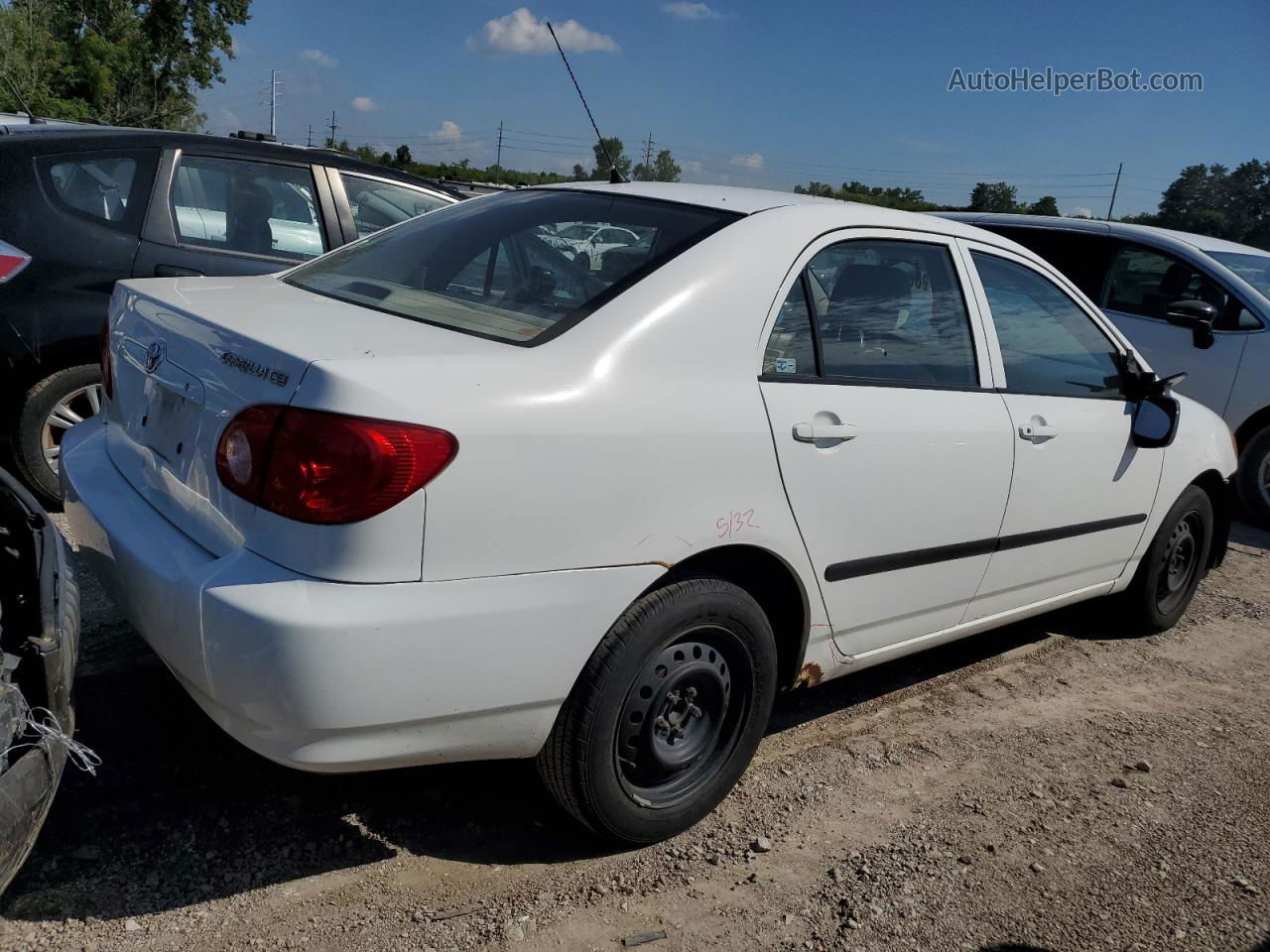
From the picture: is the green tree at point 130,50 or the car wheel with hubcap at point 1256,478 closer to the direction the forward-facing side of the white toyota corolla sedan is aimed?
the car wheel with hubcap

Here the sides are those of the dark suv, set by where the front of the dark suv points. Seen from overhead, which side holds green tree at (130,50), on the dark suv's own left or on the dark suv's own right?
on the dark suv's own left

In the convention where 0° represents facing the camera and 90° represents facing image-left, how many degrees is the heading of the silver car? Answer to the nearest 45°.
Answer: approximately 315°

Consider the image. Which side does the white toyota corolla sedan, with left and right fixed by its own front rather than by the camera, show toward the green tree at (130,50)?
left

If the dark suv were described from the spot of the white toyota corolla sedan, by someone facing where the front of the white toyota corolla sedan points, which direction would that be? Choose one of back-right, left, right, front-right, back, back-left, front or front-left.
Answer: left

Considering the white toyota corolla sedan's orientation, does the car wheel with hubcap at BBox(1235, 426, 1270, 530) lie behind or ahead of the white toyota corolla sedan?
ahead

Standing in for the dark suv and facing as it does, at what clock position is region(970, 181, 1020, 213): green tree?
The green tree is roughly at 12 o'clock from the dark suv.

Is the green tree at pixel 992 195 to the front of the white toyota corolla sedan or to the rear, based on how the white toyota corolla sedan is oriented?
to the front

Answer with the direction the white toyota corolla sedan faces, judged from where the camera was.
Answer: facing away from the viewer and to the right of the viewer

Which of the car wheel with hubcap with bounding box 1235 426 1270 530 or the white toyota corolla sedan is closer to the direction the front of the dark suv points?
the car wheel with hubcap

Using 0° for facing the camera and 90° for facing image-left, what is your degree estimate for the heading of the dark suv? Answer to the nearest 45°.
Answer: approximately 225°
